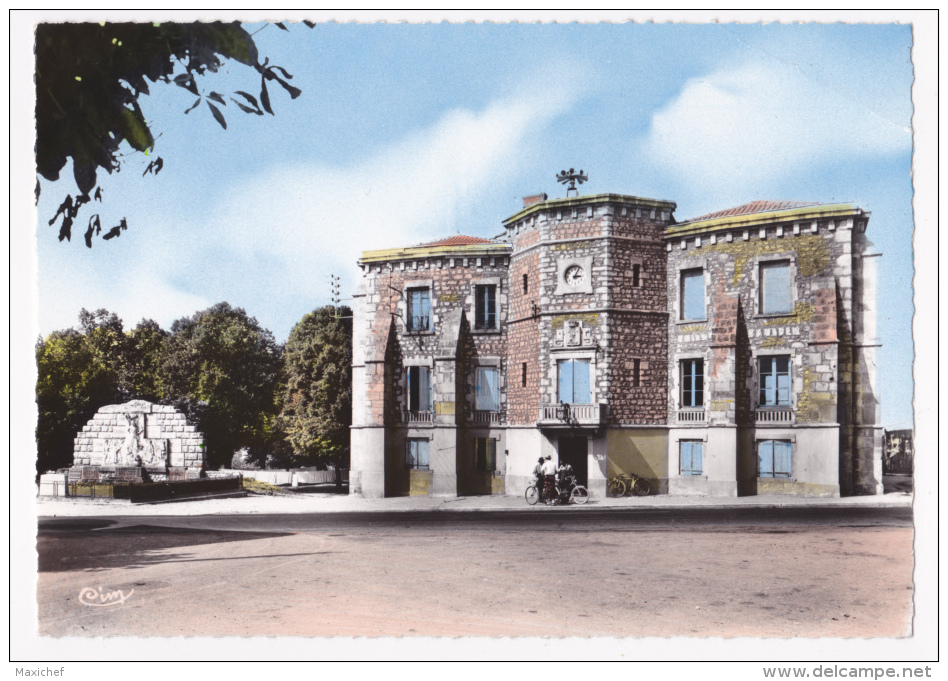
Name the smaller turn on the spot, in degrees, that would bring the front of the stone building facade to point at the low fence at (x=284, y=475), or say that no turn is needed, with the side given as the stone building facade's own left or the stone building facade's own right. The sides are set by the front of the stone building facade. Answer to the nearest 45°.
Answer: approximately 90° to the stone building facade's own right

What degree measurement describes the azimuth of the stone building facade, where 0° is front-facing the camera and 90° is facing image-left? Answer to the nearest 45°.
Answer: approximately 0°

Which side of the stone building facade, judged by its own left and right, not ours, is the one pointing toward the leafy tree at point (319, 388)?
right

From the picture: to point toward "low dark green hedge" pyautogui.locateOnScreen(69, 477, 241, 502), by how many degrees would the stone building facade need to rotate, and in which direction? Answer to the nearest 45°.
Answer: approximately 90° to its right

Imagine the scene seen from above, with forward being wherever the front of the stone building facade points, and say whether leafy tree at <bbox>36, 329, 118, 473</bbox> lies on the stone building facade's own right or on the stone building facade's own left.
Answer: on the stone building facade's own right
